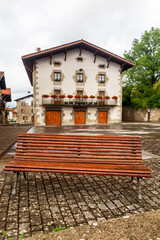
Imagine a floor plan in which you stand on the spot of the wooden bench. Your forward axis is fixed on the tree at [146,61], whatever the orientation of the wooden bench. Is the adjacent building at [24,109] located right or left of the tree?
left

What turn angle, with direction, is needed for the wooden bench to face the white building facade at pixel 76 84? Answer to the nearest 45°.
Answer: approximately 180°

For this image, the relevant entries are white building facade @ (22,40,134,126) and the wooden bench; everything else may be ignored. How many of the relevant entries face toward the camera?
2

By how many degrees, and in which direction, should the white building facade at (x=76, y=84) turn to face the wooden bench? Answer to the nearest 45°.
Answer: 0° — it already faces it

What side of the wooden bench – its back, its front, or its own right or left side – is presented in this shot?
front

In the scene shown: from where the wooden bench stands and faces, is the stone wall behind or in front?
behind

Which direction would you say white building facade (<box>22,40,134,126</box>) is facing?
toward the camera
